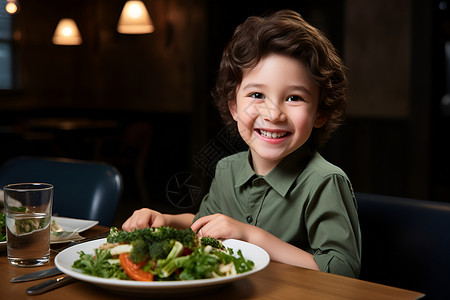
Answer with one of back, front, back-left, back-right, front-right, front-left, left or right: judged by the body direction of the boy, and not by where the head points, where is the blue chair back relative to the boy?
right

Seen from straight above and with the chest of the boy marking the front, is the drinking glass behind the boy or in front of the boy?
in front

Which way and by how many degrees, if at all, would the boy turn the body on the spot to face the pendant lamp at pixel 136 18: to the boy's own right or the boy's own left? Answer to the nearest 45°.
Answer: approximately 135° to the boy's own right

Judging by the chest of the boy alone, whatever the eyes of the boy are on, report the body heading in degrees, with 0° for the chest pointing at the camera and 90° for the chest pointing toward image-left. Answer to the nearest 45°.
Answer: approximately 45°

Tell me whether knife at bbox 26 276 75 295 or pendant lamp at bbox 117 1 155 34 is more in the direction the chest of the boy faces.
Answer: the knife

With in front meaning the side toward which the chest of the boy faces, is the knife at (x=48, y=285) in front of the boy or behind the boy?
in front

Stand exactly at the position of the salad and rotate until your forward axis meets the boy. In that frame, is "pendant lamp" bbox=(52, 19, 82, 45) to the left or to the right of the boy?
left

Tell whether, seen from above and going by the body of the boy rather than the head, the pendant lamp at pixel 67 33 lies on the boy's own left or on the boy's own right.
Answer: on the boy's own right
